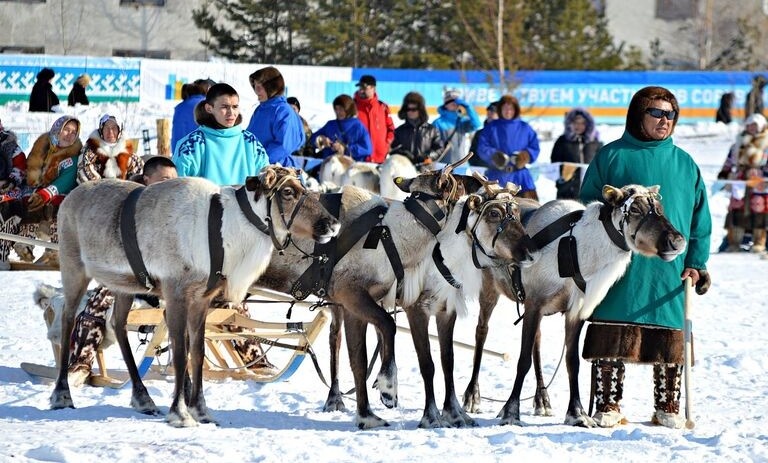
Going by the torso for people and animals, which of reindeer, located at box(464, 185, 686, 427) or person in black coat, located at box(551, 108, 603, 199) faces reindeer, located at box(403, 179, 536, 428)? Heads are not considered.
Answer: the person in black coat

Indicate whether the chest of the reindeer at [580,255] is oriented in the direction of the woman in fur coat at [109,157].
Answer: no

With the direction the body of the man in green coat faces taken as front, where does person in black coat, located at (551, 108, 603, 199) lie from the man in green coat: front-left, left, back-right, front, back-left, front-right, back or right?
back

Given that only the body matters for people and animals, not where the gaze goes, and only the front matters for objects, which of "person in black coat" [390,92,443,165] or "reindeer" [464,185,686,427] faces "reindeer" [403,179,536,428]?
the person in black coat

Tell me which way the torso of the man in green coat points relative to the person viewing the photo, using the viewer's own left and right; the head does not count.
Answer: facing the viewer

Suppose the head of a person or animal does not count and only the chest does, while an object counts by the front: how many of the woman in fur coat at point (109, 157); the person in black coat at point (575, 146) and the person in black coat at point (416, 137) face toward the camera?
3

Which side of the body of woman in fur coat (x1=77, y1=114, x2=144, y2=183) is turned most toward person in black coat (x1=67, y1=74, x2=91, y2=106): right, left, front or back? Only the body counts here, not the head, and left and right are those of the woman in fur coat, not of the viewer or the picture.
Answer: back

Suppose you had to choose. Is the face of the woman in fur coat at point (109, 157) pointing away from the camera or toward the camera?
toward the camera

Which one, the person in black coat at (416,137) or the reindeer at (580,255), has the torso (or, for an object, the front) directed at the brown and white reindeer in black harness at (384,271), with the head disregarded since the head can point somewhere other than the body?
the person in black coat

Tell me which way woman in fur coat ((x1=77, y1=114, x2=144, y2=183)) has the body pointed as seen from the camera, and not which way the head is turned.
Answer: toward the camera

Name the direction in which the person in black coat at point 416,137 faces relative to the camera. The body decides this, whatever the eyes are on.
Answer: toward the camera

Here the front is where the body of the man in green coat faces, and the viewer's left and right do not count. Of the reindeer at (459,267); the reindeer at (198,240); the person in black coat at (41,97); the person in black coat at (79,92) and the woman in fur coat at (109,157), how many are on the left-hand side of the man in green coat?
0

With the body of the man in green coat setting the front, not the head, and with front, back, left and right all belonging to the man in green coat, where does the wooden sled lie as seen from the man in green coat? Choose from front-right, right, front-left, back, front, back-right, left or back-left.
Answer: right

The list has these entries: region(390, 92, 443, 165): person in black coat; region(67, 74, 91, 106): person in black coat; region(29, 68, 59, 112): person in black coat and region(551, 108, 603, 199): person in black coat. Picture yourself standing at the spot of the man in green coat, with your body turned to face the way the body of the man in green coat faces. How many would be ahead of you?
0

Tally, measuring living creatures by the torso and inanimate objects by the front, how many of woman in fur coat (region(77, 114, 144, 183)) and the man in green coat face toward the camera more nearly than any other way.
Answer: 2

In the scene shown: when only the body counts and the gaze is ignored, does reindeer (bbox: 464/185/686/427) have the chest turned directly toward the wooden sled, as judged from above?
no

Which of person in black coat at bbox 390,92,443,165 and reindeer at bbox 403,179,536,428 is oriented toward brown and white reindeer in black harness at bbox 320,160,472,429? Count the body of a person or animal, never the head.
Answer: the person in black coat

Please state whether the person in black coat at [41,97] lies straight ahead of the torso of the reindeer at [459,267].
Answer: no

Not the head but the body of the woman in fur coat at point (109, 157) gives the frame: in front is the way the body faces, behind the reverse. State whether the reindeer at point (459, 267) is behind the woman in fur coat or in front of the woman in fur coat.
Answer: in front

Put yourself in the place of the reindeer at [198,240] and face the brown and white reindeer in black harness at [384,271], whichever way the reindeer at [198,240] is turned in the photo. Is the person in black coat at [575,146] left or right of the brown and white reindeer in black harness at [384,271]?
left

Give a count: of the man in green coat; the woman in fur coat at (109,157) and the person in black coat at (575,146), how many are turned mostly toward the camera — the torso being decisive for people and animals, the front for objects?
3
